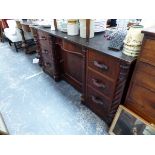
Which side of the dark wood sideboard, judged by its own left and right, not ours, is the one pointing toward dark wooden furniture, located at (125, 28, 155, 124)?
left

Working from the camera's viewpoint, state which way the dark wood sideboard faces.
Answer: facing the viewer and to the left of the viewer
